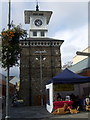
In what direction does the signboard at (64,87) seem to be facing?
toward the camera

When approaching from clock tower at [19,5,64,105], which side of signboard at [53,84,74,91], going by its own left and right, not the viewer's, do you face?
back
